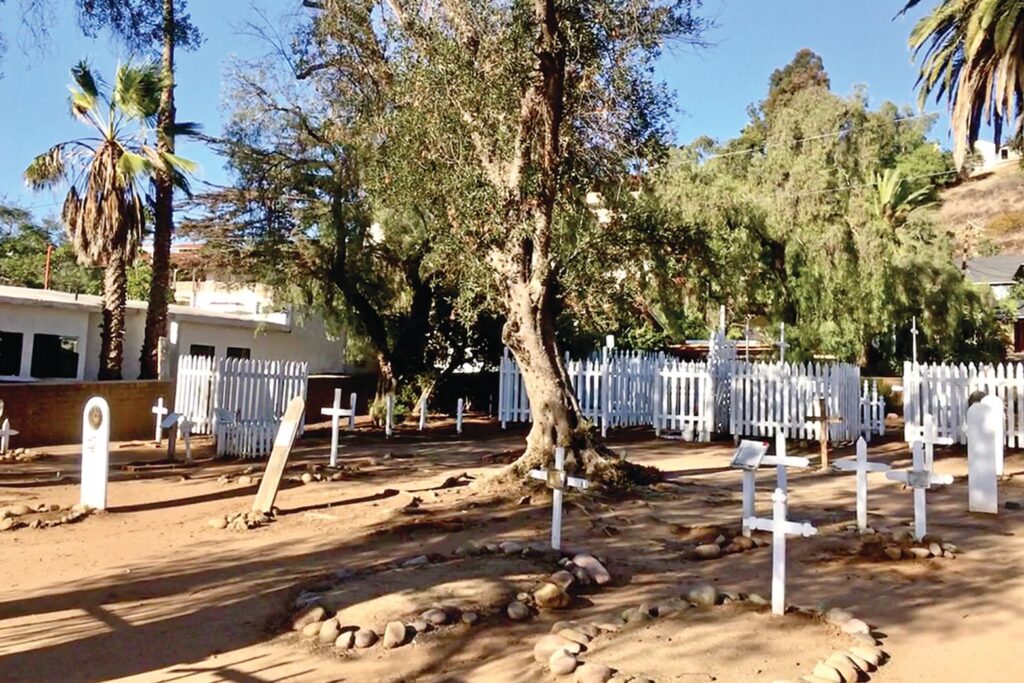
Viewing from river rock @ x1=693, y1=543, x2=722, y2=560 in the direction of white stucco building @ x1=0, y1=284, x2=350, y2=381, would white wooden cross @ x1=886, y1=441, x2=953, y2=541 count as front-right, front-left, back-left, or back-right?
back-right

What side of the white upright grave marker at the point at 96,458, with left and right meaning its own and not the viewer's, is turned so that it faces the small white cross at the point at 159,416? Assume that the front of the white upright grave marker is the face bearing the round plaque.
back

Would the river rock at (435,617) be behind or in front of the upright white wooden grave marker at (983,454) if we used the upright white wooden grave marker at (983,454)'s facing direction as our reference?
in front

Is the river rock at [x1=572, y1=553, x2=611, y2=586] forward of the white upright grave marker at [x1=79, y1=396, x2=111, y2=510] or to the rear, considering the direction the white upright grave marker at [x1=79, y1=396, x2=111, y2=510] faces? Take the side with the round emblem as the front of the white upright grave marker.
forward

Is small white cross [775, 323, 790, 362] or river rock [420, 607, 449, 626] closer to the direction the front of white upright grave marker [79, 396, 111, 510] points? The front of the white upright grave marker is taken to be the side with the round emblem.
the river rock

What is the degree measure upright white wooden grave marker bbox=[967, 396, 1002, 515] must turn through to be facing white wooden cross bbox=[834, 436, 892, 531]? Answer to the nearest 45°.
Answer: approximately 45° to its right

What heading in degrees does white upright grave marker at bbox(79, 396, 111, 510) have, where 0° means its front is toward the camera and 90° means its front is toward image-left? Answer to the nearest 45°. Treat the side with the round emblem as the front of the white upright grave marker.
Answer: approximately 0°

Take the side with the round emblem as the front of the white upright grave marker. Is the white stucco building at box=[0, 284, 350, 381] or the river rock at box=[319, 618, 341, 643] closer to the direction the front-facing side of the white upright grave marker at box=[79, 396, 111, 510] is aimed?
the river rock
